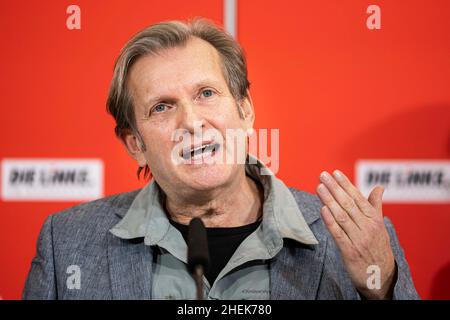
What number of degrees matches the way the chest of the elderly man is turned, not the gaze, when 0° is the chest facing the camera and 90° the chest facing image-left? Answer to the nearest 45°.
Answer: approximately 0°
